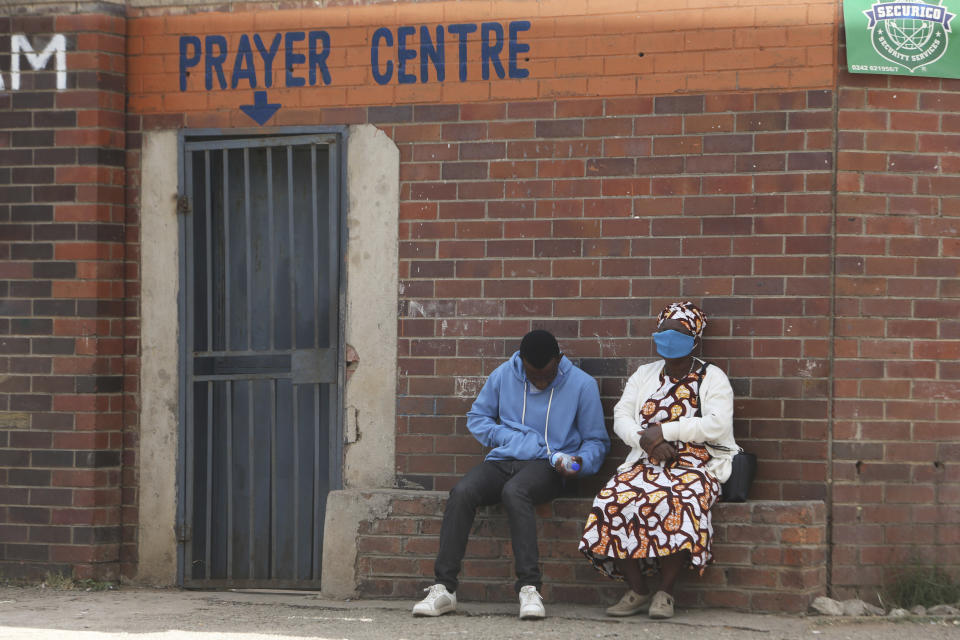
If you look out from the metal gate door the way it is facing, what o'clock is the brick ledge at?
The brick ledge is roughly at 10 o'clock from the metal gate door.

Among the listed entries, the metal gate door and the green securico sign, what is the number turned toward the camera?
2

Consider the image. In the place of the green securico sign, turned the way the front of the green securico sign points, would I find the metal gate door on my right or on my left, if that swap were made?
on my right

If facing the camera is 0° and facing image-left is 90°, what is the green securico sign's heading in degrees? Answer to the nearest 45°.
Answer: approximately 0°
